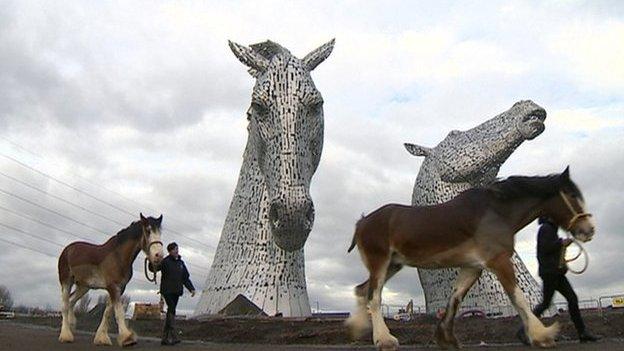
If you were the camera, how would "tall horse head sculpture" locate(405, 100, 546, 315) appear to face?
facing to the right of the viewer

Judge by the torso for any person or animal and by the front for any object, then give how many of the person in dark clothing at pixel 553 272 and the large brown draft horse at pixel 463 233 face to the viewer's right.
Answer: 2

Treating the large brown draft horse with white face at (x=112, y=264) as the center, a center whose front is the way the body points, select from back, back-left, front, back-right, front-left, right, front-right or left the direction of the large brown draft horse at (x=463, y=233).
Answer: front

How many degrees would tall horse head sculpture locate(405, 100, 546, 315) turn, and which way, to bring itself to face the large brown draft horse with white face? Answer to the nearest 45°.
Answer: approximately 135° to its right

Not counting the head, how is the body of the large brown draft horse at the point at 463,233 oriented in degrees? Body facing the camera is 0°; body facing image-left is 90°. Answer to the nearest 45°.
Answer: approximately 270°

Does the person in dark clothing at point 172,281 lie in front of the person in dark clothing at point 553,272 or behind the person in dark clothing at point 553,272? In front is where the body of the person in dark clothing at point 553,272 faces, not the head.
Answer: behind

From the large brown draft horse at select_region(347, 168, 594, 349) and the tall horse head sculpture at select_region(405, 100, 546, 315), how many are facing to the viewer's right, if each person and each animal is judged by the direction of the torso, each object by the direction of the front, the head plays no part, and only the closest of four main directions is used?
2

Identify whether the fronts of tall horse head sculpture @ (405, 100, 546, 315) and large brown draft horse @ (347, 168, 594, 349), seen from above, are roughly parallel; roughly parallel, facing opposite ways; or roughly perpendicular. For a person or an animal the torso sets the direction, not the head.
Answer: roughly parallel

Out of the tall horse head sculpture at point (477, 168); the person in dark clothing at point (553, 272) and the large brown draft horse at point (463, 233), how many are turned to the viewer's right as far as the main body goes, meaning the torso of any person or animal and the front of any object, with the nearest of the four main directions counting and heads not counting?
3

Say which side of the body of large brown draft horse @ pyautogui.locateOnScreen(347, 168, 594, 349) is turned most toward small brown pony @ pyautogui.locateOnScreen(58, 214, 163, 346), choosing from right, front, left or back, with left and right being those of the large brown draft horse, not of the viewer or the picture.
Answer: back

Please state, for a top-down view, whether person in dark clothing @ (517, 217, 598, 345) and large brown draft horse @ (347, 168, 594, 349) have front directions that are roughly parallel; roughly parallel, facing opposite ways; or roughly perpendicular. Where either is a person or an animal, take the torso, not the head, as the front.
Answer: roughly parallel

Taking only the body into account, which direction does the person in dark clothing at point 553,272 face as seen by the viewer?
to the viewer's right

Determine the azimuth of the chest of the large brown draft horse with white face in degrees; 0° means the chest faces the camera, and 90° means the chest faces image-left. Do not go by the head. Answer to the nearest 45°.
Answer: approximately 315°

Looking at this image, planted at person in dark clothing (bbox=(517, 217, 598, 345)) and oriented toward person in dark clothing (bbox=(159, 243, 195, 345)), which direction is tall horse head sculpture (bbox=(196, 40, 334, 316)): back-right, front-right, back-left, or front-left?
front-right

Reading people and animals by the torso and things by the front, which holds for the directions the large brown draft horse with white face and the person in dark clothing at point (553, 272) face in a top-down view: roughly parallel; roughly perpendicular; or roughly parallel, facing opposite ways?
roughly parallel
